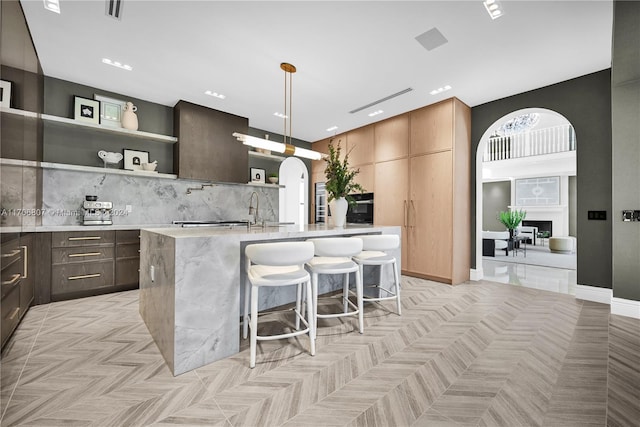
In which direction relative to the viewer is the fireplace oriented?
toward the camera

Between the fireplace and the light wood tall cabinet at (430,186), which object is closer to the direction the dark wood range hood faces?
the light wood tall cabinet

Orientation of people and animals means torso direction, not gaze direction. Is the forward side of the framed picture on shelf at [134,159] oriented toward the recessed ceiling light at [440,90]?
no

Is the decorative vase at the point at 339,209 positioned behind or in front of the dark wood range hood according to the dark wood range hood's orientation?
in front

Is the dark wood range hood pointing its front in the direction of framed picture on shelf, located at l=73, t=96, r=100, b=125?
no

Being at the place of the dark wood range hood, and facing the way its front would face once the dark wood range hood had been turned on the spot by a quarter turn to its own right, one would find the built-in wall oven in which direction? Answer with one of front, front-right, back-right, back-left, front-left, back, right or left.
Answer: back-left

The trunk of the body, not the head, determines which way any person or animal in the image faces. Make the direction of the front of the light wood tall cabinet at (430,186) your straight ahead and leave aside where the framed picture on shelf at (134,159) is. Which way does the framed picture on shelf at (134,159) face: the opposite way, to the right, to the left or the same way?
to the left

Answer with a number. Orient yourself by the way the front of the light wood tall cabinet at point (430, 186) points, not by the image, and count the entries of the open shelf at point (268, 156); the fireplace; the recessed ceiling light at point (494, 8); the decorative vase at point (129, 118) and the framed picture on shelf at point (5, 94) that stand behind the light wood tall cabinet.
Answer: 1

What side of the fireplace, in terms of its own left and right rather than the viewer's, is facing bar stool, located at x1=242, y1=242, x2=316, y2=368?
front

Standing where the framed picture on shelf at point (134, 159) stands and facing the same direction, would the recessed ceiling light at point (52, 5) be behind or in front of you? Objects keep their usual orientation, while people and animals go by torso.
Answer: in front

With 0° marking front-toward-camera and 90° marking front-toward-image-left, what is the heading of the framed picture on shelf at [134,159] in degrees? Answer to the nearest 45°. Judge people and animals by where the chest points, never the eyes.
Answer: approximately 0°

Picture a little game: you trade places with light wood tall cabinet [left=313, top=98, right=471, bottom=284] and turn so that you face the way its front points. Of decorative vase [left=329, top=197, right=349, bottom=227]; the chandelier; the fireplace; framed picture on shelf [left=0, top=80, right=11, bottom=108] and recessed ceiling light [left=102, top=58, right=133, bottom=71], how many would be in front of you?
3

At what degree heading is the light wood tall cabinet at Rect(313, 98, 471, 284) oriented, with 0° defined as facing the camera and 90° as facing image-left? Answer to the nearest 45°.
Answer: approximately 45°

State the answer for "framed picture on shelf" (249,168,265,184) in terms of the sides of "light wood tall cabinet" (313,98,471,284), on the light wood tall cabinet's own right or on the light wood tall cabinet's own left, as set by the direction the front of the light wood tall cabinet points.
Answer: on the light wood tall cabinet's own right

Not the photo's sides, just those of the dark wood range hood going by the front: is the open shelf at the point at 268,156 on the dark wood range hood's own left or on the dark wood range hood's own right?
on the dark wood range hood's own left

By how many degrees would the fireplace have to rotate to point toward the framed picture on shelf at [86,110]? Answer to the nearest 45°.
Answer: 0° — it already faces it

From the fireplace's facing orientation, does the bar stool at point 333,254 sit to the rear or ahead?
ahead
